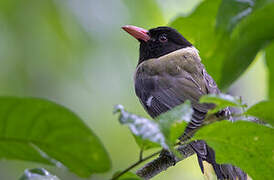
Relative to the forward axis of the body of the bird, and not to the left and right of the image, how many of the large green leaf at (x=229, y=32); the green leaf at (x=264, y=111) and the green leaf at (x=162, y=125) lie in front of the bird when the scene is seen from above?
0

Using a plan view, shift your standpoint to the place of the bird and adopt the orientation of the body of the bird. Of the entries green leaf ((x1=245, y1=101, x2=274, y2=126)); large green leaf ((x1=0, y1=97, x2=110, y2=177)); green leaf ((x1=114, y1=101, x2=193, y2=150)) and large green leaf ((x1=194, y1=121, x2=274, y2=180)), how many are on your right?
0

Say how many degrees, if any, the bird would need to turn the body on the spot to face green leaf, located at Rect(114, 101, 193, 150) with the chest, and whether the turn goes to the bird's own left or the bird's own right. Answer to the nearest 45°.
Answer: approximately 135° to the bird's own left

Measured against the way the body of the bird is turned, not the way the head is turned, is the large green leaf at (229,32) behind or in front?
behind

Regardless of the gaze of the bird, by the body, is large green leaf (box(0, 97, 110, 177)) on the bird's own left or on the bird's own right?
on the bird's own left

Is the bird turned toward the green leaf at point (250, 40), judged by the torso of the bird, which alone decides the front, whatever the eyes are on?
no

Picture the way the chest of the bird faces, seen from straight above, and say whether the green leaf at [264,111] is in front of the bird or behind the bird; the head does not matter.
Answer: behind

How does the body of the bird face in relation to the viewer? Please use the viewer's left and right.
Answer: facing away from the viewer and to the left of the viewer

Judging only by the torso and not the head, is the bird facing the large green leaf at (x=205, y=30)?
no
